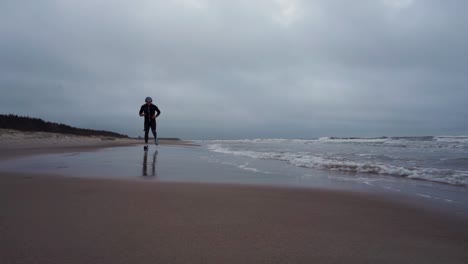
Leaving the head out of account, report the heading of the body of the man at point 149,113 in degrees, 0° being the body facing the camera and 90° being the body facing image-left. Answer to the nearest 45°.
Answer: approximately 0°
